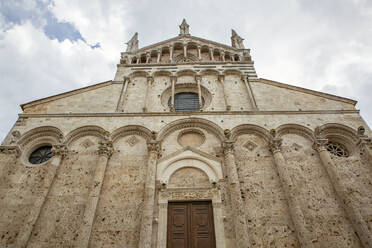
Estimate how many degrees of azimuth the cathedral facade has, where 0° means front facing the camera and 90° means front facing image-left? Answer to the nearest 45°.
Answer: approximately 0°
